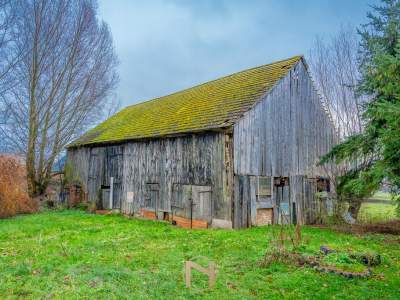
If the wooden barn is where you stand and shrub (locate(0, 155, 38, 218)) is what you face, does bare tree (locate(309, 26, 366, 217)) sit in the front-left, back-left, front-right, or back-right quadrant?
back-right

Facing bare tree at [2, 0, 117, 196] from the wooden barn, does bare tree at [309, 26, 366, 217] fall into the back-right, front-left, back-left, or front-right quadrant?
back-right
